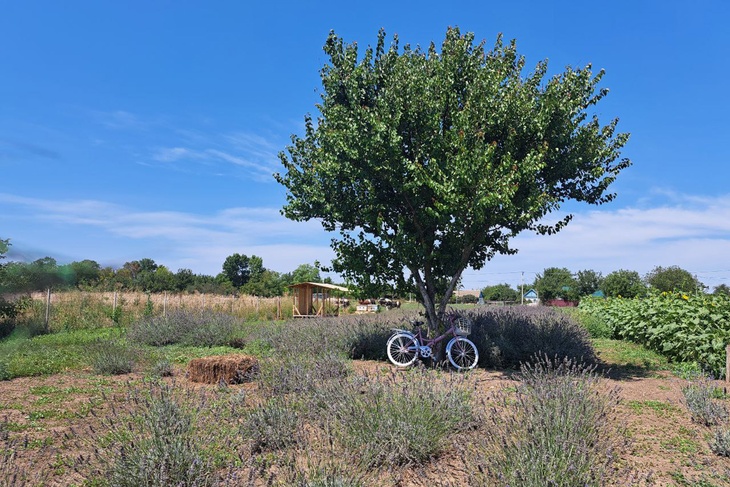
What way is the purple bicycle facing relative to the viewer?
to the viewer's right

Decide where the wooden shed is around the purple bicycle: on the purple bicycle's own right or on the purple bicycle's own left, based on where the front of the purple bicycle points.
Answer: on the purple bicycle's own left

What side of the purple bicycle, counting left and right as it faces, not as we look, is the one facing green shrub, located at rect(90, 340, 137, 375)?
back
